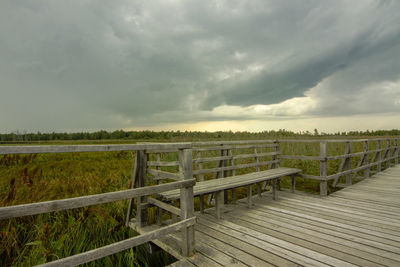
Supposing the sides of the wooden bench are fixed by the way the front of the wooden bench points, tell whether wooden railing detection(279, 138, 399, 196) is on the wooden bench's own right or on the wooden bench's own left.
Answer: on the wooden bench's own left

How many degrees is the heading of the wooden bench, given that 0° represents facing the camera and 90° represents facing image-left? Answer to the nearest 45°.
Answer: approximately 315°
